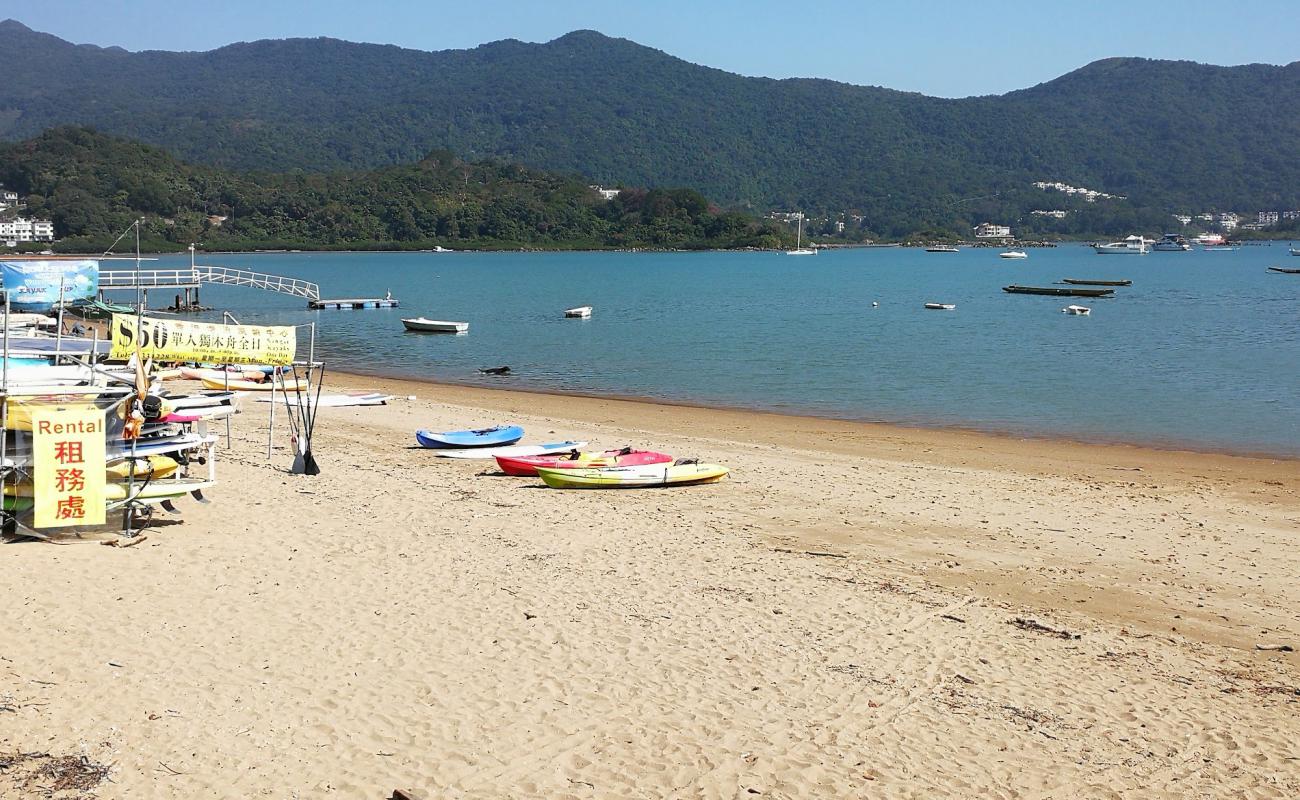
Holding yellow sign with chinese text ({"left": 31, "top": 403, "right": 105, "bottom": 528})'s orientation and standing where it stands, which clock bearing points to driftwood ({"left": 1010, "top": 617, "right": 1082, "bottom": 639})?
The driftwood is roughly at 10 o'clock from the yellow sign with chinese text.

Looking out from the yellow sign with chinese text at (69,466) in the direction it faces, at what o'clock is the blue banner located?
The blue banner is roughly at 6 o'clock from the yellow sign with chinese text.

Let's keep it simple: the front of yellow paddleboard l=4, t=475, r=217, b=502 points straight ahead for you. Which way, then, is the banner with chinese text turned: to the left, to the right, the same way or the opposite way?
to the right

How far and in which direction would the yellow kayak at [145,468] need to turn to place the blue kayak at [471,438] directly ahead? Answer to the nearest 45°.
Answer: approximately 45° to its left

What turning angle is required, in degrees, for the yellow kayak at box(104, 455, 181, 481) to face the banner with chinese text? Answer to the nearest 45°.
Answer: approximately 90° to its left

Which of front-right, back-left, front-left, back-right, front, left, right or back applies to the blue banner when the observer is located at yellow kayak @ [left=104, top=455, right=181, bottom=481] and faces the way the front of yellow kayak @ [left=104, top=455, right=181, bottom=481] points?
left

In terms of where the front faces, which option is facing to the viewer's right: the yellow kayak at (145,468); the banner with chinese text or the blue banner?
the yellow kayak

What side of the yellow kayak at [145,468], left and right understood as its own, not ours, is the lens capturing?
right
